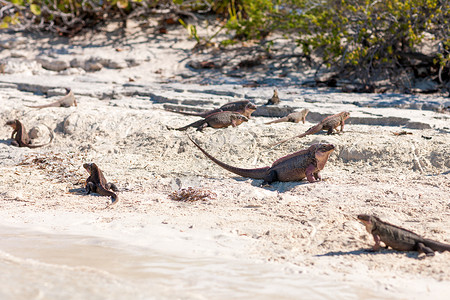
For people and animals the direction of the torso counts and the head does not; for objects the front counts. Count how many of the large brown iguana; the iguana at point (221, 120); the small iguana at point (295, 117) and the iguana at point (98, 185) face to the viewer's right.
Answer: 3

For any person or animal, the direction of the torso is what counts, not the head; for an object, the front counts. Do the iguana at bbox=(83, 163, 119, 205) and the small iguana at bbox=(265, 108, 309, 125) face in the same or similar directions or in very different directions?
very different directions

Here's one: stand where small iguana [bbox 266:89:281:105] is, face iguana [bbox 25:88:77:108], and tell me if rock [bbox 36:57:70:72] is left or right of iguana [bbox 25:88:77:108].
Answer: right

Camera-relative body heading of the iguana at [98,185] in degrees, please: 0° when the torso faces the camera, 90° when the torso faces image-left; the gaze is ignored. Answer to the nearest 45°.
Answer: approximately 135°

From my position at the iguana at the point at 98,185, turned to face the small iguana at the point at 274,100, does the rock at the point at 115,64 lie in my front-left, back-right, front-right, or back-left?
front-left

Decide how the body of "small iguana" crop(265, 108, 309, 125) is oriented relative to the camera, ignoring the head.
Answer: to the viewer's right

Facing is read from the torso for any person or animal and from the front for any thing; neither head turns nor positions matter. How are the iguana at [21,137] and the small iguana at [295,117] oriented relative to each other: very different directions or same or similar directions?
very different directions

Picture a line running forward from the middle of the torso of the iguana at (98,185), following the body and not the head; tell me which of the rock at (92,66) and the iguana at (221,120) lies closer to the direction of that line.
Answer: the rock

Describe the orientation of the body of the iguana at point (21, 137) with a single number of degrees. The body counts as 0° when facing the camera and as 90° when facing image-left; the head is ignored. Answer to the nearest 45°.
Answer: approximately 90°

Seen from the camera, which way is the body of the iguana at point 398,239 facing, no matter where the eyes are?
to the viewer's left

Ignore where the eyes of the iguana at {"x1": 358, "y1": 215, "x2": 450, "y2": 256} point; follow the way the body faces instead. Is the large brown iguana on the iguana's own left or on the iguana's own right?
on the iguana's own right

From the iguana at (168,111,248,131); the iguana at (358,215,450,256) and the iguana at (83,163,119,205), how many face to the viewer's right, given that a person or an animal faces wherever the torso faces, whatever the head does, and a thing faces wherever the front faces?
1

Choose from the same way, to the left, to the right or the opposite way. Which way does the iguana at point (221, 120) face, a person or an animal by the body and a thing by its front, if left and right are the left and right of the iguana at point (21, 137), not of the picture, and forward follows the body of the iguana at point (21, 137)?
the opposite way

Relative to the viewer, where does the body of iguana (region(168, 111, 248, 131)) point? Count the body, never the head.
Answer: to the viewer's right

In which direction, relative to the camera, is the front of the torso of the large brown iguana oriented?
to the viewer's right
